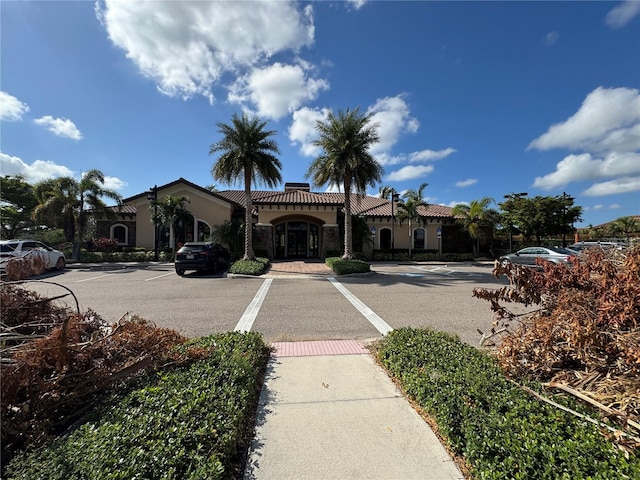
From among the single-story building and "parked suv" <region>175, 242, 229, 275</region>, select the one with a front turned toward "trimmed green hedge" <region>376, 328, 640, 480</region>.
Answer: the single-story building

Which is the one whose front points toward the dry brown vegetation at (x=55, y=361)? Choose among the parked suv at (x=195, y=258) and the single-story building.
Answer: the single-story building

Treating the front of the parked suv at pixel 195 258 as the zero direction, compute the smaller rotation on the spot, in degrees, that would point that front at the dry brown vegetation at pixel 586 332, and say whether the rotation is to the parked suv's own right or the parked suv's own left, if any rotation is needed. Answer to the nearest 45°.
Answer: approximately 135° to the parked suv's own right

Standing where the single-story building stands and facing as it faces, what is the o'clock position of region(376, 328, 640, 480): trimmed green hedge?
The trimmed green hedge is roughly at 12 o'clock from the single-story building.

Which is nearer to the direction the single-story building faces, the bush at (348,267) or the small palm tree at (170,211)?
the bush

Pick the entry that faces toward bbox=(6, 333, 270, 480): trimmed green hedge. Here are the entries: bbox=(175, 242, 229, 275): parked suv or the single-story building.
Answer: the single-story building

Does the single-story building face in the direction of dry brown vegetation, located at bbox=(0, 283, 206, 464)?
yes

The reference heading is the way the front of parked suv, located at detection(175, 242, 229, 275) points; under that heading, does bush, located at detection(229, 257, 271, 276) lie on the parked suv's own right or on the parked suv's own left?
on the parked suv's own right

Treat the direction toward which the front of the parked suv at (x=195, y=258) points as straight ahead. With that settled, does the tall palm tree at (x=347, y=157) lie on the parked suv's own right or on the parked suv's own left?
on the parked suv's own right

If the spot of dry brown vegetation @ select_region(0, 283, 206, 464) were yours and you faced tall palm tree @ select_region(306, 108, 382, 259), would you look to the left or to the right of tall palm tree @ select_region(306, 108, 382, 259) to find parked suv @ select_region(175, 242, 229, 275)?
left

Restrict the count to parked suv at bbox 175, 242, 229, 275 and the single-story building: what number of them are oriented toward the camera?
1

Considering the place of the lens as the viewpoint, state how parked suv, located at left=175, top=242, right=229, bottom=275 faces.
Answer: facing away from the viewer and to the right of the viewer

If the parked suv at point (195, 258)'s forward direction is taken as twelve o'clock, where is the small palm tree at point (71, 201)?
The small palm tree is roughly at 9 o'clock from the parked suv.

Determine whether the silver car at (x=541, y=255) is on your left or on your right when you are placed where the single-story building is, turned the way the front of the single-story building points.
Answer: on your left

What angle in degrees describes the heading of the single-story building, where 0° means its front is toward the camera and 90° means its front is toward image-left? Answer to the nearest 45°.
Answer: approximately 0°
